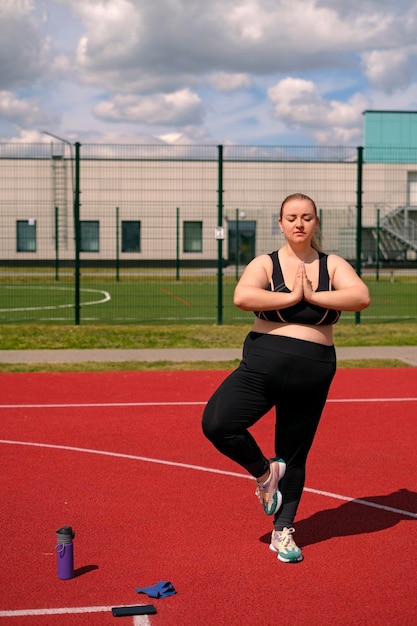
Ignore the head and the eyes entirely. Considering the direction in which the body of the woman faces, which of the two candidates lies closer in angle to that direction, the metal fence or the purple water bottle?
the purple water bottle

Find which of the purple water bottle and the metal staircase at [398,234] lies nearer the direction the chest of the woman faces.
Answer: the purple water bottle

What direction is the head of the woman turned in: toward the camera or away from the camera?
toward the camera

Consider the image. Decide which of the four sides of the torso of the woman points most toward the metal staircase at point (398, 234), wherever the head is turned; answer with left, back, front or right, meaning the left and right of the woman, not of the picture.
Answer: back

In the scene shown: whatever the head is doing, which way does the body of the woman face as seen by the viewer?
toward the camera

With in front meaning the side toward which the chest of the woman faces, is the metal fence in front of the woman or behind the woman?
behind

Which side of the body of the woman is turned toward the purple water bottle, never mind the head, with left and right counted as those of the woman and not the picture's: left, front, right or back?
right
